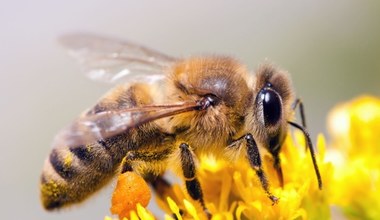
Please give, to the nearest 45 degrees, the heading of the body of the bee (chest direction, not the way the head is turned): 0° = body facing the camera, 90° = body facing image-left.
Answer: approximately 270°
